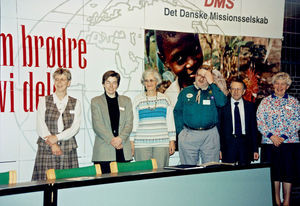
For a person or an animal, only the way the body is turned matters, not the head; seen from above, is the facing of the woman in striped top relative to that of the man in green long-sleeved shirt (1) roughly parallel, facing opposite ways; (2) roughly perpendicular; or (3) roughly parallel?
roughly parallel

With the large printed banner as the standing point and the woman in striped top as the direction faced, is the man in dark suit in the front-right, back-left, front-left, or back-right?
front-left

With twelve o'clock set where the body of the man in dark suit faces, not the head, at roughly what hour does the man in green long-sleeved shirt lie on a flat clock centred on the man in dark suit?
The man in green long-sleeved shirt is roughly at 2 o'clock from the man in dark suit.

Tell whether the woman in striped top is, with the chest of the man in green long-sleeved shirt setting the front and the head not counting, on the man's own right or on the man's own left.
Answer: on the man's own right

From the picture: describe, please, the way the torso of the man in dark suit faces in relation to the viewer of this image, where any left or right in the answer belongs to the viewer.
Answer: facing the viewer

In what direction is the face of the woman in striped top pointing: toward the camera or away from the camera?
toward the camera

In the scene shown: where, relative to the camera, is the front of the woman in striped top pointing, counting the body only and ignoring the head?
toward the camera

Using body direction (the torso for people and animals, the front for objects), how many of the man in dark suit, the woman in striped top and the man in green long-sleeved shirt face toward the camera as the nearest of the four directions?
3

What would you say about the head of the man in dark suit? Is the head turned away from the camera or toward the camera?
toward the camera

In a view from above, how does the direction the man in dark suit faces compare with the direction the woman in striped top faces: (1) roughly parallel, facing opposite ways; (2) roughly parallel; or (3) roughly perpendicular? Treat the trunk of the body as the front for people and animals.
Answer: roughly parallel

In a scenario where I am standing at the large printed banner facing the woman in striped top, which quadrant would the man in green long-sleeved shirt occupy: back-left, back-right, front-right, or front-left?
front-left
